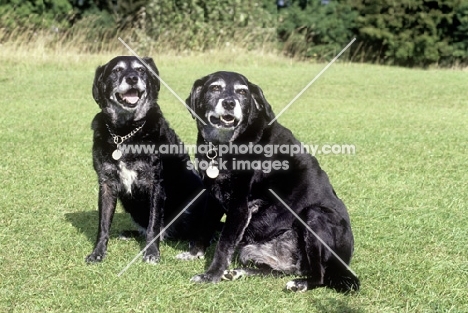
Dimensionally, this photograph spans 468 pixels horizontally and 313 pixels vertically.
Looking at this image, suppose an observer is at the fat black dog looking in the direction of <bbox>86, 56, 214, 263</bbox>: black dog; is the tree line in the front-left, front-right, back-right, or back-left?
front-right

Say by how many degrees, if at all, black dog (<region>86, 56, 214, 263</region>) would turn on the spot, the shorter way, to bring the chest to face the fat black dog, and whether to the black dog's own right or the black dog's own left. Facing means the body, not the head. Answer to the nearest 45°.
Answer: approximately 90° to the black dog's own left

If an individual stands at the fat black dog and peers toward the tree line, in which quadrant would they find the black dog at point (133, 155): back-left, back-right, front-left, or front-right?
front-left

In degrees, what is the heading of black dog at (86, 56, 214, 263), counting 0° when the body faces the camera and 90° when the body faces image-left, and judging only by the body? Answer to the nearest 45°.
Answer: approximately 45°

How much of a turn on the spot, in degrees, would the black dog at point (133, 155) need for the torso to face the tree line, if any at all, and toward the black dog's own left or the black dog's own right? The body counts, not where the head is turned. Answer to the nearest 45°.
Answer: approximately 135° to the black dog's own right
